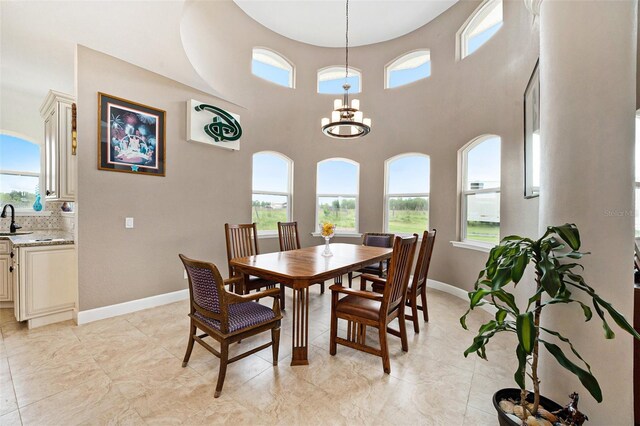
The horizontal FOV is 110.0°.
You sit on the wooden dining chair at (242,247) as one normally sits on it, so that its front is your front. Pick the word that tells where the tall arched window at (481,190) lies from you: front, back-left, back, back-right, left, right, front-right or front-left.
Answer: front-left

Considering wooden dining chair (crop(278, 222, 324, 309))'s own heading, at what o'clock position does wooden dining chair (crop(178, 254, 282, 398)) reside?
wooden dining chair (crop(178, 254, 282, 398)) is roughly at 2 o'clock from wooden dining chair (crop(278, 222, 324, 309)).

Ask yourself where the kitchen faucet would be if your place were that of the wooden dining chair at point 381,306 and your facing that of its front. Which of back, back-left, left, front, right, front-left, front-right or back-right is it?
front-left

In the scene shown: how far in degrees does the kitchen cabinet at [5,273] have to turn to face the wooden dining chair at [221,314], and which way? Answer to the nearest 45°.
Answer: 0° — it already faces it

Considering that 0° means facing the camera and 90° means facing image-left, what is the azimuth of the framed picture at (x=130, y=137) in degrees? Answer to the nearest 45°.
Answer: approximately 315°

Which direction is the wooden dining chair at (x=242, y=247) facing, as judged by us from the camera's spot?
facing the viewer and to the right of the viewer

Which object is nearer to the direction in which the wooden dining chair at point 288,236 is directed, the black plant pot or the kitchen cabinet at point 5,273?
the black plant pot

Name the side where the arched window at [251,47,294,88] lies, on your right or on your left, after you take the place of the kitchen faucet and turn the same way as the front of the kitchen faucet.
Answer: on your left

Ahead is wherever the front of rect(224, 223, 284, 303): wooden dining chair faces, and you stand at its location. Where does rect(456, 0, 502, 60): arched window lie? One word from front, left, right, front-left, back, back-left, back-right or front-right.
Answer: front-left

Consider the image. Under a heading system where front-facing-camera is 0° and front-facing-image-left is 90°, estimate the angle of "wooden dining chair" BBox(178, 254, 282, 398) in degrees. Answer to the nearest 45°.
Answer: approximately 225°

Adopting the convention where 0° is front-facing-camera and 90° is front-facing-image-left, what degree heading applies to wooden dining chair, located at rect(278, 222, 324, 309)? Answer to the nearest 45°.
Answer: approximately 315°
